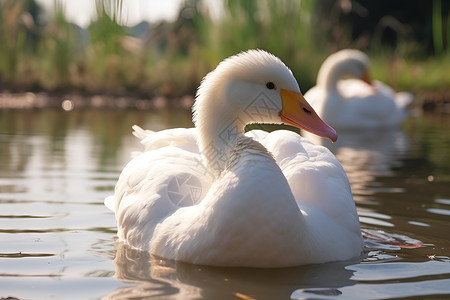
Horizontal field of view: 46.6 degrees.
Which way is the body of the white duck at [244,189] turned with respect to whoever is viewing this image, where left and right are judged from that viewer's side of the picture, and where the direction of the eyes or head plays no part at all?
facing the viewer and to the right of the viewer

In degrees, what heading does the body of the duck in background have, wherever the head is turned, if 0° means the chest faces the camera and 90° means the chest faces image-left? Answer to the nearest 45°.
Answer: approximately 90°

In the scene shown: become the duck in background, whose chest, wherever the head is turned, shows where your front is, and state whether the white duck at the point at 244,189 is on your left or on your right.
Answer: on your left

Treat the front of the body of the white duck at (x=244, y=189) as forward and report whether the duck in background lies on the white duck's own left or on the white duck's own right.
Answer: on the white duck's own left
